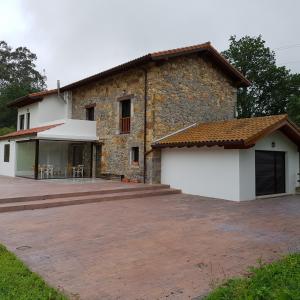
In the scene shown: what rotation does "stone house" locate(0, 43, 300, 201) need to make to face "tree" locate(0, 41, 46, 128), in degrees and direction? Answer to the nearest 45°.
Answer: approximately 90° to its right

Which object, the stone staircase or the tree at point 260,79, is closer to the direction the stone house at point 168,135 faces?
the stone staircase

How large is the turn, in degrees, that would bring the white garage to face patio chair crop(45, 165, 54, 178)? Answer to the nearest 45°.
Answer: approximately 135° to its right

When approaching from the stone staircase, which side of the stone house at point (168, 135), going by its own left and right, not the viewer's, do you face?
front

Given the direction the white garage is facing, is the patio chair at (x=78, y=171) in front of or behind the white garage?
behind

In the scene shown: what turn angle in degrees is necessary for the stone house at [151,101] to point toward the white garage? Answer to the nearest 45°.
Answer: approximately 90° to its left

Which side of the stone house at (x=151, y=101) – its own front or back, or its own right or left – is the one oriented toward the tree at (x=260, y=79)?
back

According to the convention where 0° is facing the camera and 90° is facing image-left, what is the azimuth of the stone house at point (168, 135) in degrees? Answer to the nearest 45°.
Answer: approximately 45°

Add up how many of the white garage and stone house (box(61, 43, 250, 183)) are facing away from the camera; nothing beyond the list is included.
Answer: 0

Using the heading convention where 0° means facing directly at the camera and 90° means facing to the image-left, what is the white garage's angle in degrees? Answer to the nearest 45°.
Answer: approximately 315°
